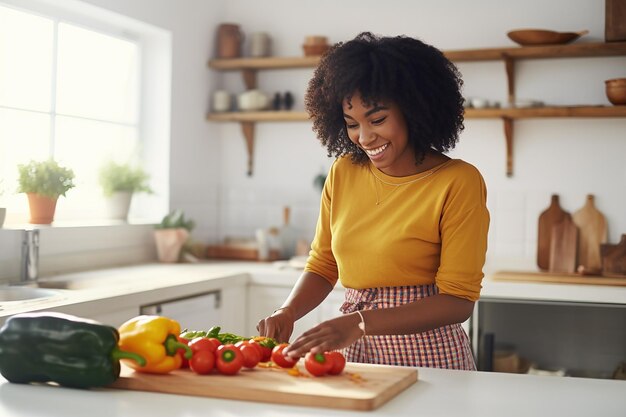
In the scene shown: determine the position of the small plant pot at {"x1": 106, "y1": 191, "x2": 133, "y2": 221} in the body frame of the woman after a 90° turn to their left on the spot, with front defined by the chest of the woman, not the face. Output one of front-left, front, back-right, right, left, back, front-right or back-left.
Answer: back

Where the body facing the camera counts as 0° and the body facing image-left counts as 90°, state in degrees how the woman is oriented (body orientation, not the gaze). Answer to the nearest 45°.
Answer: approximately 45°

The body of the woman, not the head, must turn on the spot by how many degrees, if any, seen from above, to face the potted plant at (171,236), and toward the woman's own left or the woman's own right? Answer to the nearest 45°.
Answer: approximately 90° to the woman's own right

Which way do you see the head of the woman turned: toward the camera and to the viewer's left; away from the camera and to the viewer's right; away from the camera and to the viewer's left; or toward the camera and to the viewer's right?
toward the camera and to the viewer's left

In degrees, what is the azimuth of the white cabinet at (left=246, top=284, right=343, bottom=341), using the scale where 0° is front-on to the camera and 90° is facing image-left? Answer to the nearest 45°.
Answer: approximately 0°

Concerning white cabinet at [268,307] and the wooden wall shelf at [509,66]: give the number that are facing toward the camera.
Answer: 2

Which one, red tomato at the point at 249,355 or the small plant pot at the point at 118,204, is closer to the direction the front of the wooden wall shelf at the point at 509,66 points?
the red tomato

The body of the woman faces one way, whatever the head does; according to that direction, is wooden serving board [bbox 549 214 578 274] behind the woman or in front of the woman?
behind

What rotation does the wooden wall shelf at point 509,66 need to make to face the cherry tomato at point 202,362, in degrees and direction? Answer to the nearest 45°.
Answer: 0° — it already faces it
